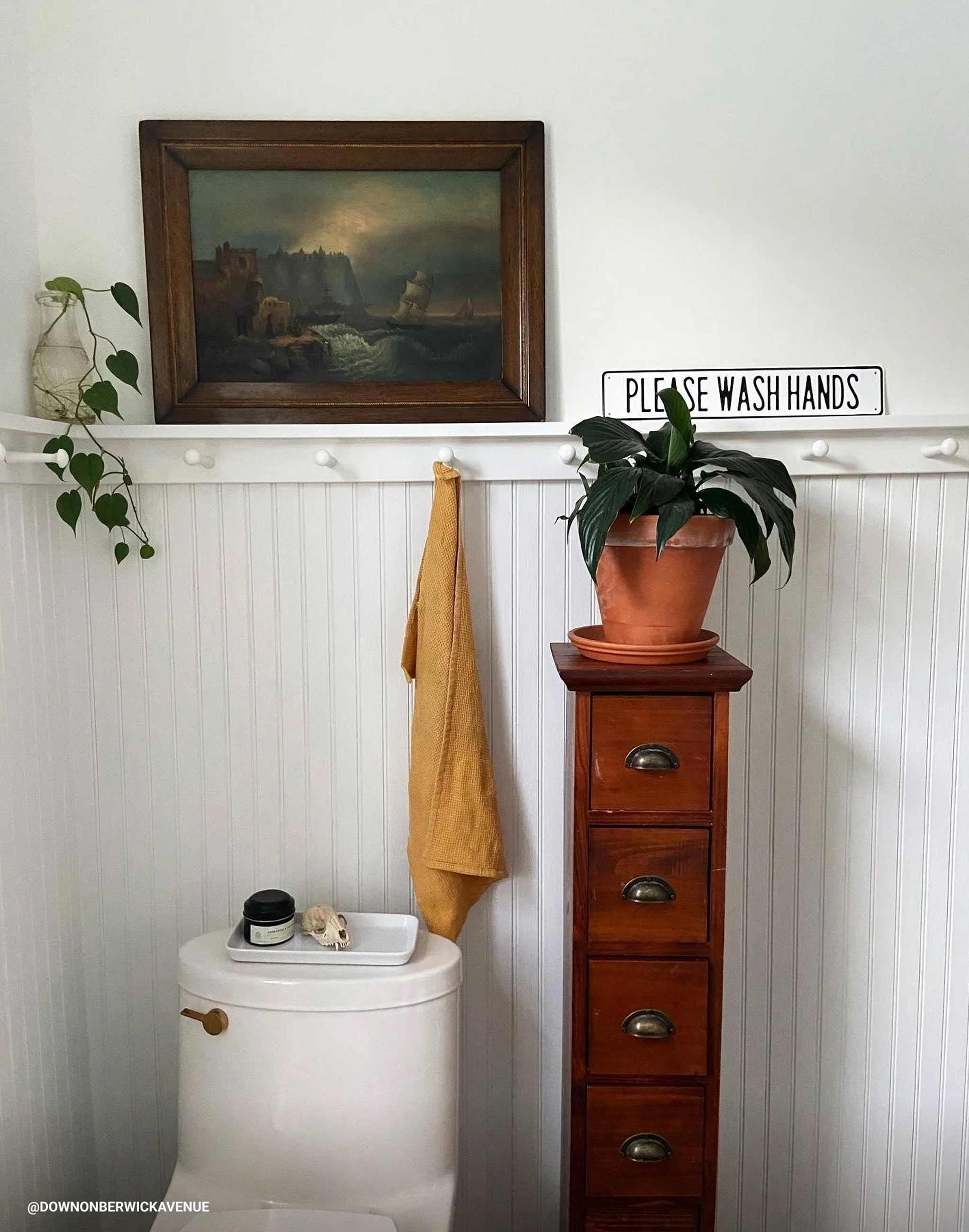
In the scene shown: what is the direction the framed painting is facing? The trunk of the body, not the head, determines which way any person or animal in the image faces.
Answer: toward the camera

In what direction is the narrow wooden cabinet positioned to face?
toward the camera

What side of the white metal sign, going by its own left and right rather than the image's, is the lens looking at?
front

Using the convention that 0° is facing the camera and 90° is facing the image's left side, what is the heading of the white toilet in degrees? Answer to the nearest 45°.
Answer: approximately 0°

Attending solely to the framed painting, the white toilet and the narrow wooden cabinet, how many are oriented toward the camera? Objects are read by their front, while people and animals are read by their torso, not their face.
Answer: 3
